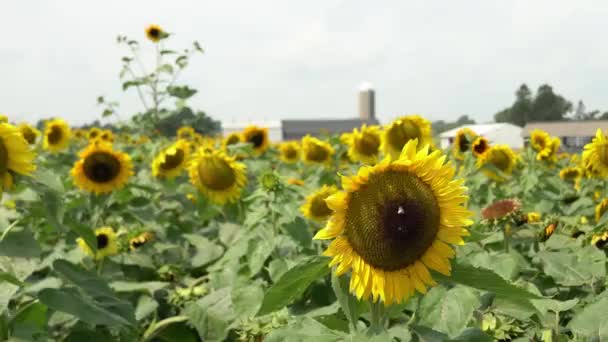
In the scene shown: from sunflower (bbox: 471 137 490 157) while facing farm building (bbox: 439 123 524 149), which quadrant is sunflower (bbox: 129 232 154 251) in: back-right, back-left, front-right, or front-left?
back-left

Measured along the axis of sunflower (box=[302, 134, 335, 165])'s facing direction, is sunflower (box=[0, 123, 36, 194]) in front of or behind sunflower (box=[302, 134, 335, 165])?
in front

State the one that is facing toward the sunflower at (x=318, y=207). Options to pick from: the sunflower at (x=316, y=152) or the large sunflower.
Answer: the sunflower at (x=316, y=152)

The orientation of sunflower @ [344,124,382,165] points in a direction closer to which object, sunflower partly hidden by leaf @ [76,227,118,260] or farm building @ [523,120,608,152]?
the sunflower partly hidden by leaf

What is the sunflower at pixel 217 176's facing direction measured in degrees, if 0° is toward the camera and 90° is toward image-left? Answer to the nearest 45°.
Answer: approximately 0°

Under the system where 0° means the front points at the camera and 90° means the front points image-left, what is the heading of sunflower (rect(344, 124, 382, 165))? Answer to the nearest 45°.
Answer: approximately 0°

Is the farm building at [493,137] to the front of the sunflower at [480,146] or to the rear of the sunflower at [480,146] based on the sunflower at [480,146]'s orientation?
to the rear

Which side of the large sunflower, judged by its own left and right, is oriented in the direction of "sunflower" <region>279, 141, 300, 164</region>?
back
